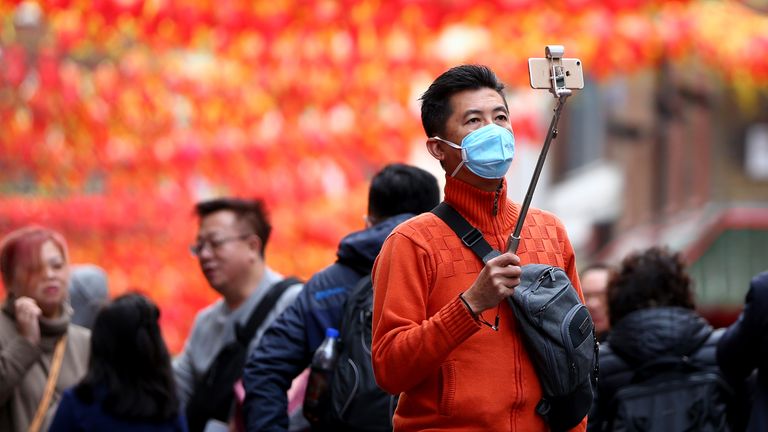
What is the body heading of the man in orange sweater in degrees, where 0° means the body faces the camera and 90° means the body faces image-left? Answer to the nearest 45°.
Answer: approximately 315°

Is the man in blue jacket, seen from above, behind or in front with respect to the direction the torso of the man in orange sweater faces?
behind

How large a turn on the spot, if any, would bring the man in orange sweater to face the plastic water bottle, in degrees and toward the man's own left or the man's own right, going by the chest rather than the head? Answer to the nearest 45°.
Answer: approximately 180°

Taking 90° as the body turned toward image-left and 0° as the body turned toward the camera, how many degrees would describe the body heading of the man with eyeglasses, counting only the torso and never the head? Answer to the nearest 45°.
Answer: approximately 45°

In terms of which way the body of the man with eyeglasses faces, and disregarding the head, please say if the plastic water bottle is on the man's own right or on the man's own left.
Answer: on the man's own left

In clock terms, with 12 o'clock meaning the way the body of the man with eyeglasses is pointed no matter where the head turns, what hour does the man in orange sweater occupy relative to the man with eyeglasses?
The man in orange sweater is roughly at 10 o'clock from the man with eyeglasses.
